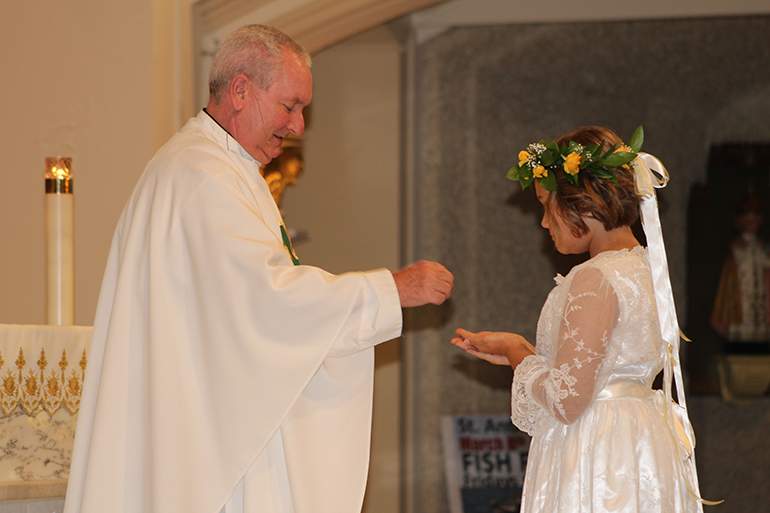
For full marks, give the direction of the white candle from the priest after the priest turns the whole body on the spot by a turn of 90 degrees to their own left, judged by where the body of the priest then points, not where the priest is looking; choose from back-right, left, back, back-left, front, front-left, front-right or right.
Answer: front-left

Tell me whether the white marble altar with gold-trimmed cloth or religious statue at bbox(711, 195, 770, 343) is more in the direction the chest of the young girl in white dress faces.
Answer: the white marble altar with gold-trimmed cloth

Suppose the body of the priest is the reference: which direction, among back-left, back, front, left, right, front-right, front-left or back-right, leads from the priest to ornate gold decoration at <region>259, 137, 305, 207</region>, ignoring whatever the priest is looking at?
left

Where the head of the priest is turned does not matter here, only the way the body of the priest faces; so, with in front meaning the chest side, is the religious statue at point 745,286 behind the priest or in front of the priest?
in front

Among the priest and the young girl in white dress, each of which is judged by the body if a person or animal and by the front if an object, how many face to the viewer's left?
1

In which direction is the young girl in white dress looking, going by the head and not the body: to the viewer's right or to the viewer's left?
to the viewer's left

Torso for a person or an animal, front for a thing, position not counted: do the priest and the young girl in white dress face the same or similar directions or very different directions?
very different directions

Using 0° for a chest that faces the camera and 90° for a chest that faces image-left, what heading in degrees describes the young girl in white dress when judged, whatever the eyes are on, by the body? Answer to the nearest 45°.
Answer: approximately 90°

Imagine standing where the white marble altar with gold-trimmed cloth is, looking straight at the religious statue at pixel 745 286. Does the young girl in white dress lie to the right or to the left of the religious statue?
right

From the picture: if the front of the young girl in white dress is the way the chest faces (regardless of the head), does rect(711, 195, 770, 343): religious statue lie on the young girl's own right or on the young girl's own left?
on the young girl's own right

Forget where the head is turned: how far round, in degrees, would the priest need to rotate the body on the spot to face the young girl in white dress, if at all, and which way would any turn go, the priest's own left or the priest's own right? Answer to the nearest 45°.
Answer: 0° — they already face them

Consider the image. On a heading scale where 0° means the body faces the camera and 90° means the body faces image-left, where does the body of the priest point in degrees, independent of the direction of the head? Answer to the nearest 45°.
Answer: approximately 270°
